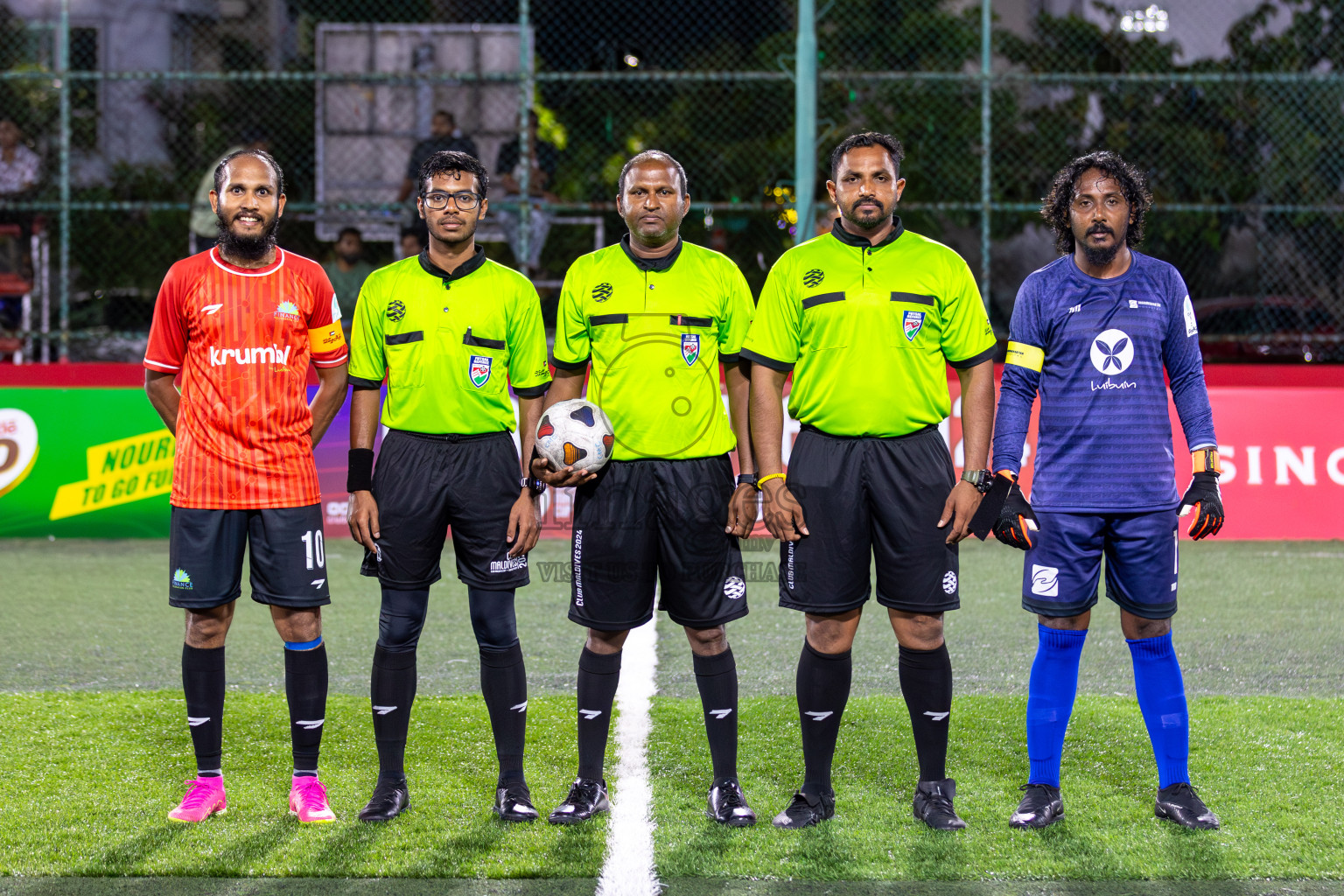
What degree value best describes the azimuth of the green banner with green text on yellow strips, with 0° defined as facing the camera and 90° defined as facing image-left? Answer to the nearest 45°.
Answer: approximately 0°

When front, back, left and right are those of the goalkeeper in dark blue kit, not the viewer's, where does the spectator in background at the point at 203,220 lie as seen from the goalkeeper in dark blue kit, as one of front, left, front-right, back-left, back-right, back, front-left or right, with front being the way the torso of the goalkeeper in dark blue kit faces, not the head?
back-right

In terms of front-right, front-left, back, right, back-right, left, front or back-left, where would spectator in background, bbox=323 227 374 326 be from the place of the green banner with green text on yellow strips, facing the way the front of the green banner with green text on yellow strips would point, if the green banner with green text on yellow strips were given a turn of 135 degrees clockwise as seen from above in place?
right

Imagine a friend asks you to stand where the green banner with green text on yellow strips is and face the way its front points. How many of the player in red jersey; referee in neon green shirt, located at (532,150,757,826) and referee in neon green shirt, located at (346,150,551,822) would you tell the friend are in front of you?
3

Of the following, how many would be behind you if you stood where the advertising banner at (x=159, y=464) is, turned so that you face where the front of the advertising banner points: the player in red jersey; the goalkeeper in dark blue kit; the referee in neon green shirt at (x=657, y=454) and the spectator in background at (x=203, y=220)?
1

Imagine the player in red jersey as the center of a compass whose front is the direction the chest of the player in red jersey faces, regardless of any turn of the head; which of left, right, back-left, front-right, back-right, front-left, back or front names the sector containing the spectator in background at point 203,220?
back

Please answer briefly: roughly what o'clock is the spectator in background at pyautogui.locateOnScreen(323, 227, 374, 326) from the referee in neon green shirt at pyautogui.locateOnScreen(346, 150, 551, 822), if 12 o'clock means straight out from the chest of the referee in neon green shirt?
The spectator in background is roughly at 6 o'clock from the referee in neon green shirt.

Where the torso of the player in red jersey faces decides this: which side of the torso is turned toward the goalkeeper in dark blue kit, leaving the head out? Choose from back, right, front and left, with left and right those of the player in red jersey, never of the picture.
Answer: left

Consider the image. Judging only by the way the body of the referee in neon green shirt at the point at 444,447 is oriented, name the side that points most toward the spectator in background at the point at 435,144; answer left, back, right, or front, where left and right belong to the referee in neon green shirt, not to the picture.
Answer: back

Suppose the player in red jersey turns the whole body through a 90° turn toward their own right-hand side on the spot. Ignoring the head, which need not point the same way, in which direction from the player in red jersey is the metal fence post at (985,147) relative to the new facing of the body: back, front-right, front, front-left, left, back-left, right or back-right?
back-right

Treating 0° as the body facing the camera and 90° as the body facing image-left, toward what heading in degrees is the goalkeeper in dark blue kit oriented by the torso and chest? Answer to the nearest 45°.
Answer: approximately 0°

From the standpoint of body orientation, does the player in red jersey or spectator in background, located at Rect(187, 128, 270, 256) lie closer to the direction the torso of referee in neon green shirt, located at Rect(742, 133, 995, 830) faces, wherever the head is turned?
the player in red jersey
